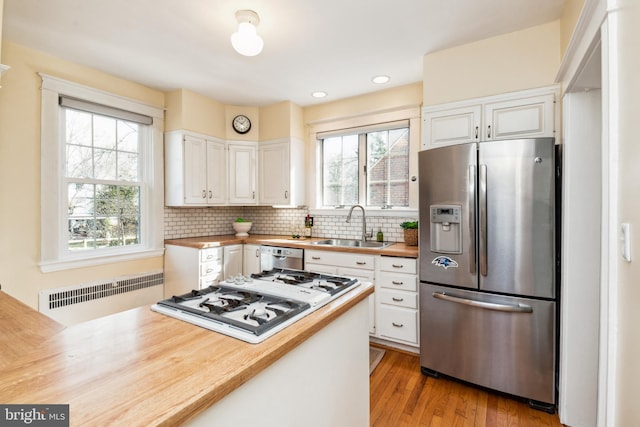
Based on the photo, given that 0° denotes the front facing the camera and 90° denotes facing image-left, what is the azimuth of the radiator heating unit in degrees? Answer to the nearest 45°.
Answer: approximately 315°

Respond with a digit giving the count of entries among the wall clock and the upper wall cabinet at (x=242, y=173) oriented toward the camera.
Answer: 2

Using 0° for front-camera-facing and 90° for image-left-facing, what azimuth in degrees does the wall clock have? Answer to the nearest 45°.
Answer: approximately 0°

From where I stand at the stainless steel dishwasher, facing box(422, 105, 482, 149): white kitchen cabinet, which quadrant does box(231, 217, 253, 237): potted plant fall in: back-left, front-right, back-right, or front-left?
back-left

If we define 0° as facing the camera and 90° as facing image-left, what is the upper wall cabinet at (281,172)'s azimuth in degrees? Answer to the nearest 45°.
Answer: approximately 45°

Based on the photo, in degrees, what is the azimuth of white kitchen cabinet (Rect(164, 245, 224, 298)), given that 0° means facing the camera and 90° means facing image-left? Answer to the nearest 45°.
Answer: approximately 315°

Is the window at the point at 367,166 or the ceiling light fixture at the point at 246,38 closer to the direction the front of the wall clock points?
the ceiling light fixture

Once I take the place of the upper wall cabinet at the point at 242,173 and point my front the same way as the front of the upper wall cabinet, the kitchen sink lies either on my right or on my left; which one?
on my left

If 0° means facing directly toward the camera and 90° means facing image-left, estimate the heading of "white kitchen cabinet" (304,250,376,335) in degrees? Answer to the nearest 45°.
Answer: approximately 45°
